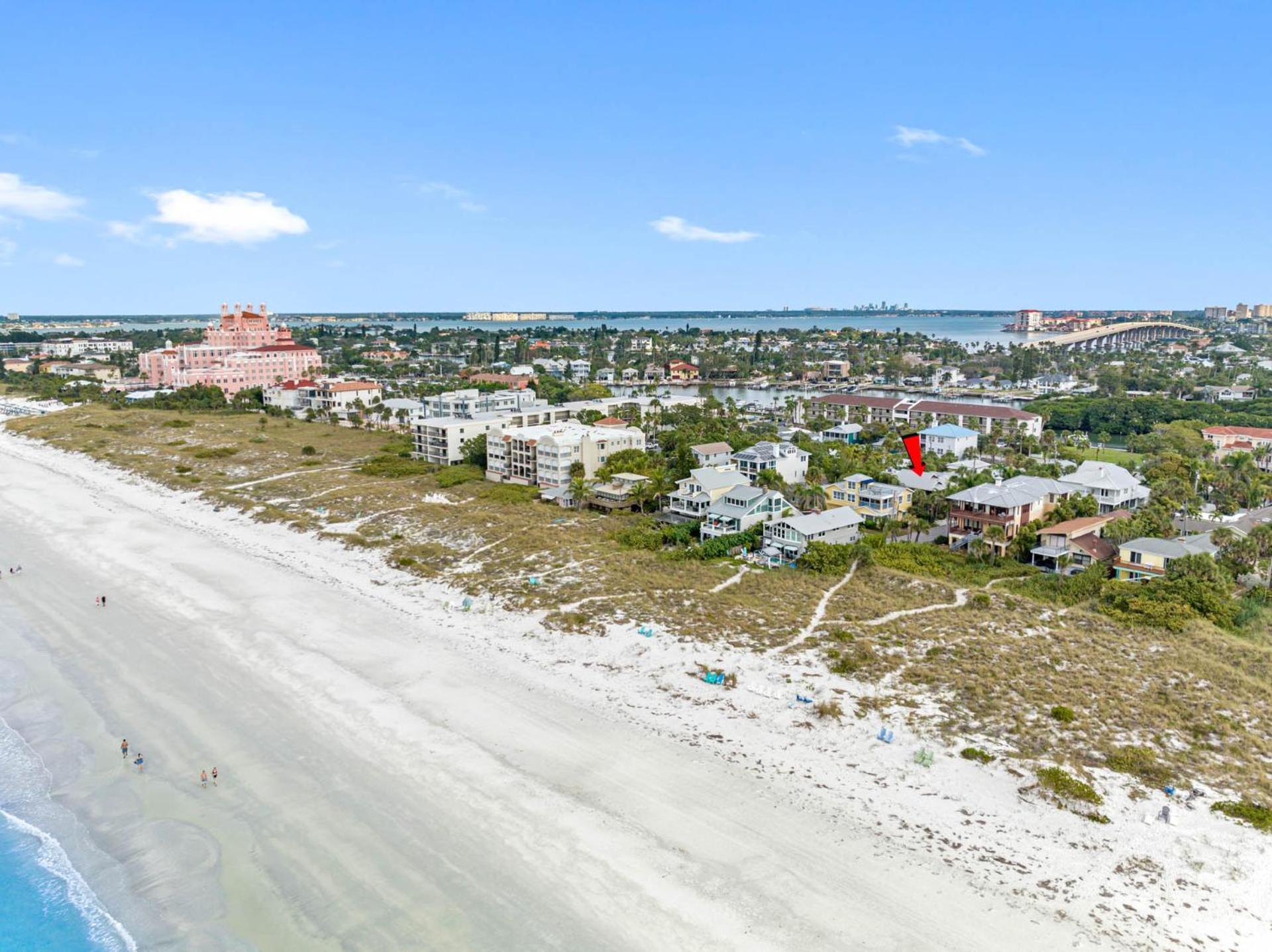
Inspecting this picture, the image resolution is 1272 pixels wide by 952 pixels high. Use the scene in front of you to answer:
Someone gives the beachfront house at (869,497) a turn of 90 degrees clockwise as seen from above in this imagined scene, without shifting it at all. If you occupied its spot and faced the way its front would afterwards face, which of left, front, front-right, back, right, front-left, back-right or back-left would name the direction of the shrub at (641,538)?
left

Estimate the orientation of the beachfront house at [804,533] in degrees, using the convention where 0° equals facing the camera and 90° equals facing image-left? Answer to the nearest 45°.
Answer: approximately 45°

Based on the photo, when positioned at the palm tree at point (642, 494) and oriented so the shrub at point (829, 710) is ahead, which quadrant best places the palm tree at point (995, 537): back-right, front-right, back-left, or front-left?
front-left

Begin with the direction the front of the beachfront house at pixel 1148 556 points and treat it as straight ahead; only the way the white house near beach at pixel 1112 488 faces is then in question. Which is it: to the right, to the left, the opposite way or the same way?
the same way

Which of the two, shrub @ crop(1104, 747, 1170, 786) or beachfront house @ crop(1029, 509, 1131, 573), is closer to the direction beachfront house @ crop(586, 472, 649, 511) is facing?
the shrub

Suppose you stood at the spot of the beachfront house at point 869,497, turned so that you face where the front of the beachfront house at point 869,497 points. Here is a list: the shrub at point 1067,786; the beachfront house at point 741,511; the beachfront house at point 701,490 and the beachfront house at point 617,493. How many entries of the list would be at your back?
0

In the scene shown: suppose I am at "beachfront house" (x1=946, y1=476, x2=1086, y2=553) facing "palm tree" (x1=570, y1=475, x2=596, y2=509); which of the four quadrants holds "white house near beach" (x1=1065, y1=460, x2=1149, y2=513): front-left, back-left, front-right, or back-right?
back-right

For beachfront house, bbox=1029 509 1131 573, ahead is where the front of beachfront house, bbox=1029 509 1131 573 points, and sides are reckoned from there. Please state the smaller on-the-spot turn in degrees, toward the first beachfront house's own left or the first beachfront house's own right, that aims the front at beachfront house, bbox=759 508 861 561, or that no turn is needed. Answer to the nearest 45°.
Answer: approximately 45° to the first beachfront house's own right

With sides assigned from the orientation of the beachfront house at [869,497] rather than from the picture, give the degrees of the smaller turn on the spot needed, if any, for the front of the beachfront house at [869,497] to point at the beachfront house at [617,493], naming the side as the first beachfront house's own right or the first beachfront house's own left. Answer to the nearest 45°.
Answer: approximately 45° to the first beachfront house's own right

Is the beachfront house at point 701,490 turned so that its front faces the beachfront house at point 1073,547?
no

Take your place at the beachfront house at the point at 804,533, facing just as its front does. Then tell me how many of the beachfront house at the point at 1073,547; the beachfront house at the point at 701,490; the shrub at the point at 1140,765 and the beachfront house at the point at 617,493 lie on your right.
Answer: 2

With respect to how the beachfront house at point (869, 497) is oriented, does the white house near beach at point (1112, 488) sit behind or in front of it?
behind

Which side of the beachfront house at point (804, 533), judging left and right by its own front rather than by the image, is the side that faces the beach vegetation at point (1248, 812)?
left

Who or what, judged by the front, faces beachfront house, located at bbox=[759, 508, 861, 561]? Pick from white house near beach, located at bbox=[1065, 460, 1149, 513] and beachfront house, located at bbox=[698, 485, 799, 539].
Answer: white house near beach, located at bbox=[1065, 460, 1149, 513]

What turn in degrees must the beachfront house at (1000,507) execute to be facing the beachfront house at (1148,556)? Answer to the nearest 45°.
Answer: approximately 90° to its left

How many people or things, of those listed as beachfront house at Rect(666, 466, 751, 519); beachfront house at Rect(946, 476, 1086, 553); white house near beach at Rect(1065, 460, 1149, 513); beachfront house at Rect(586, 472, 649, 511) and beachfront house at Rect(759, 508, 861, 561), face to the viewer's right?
0

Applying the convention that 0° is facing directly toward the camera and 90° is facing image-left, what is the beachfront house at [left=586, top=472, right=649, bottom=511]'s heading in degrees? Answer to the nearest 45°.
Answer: approximately 45°

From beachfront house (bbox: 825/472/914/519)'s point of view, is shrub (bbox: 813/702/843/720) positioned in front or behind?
in front

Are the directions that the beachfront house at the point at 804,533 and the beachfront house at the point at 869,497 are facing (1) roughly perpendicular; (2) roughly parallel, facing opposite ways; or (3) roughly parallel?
roughly parallel
